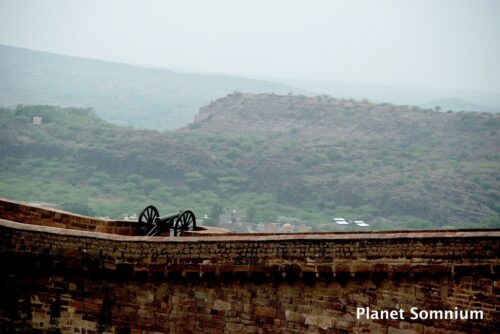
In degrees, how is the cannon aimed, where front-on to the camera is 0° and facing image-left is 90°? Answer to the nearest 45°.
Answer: approximately 225°
